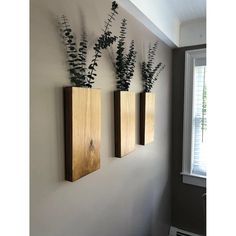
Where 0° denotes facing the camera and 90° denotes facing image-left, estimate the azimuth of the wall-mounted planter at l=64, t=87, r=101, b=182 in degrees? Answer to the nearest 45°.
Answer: approximately 315°

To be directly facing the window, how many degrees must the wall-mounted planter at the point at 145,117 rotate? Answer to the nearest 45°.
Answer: approximately 90° to its left

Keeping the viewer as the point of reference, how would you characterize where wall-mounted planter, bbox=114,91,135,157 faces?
facing the viewer and to the right of the viewer

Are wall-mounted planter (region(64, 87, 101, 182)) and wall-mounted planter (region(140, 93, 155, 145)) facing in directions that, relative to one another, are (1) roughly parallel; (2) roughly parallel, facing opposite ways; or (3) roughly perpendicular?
roughly parallel

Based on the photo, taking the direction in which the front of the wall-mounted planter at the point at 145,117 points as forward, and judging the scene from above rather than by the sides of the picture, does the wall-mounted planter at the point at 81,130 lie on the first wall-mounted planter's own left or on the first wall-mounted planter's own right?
on the first wall-mounted planter's own right

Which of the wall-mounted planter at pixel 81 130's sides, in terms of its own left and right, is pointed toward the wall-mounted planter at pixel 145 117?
left

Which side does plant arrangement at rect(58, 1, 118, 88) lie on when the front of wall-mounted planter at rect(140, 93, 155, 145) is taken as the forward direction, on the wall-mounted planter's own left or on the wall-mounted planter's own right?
on the wall-mounted planter's own right
